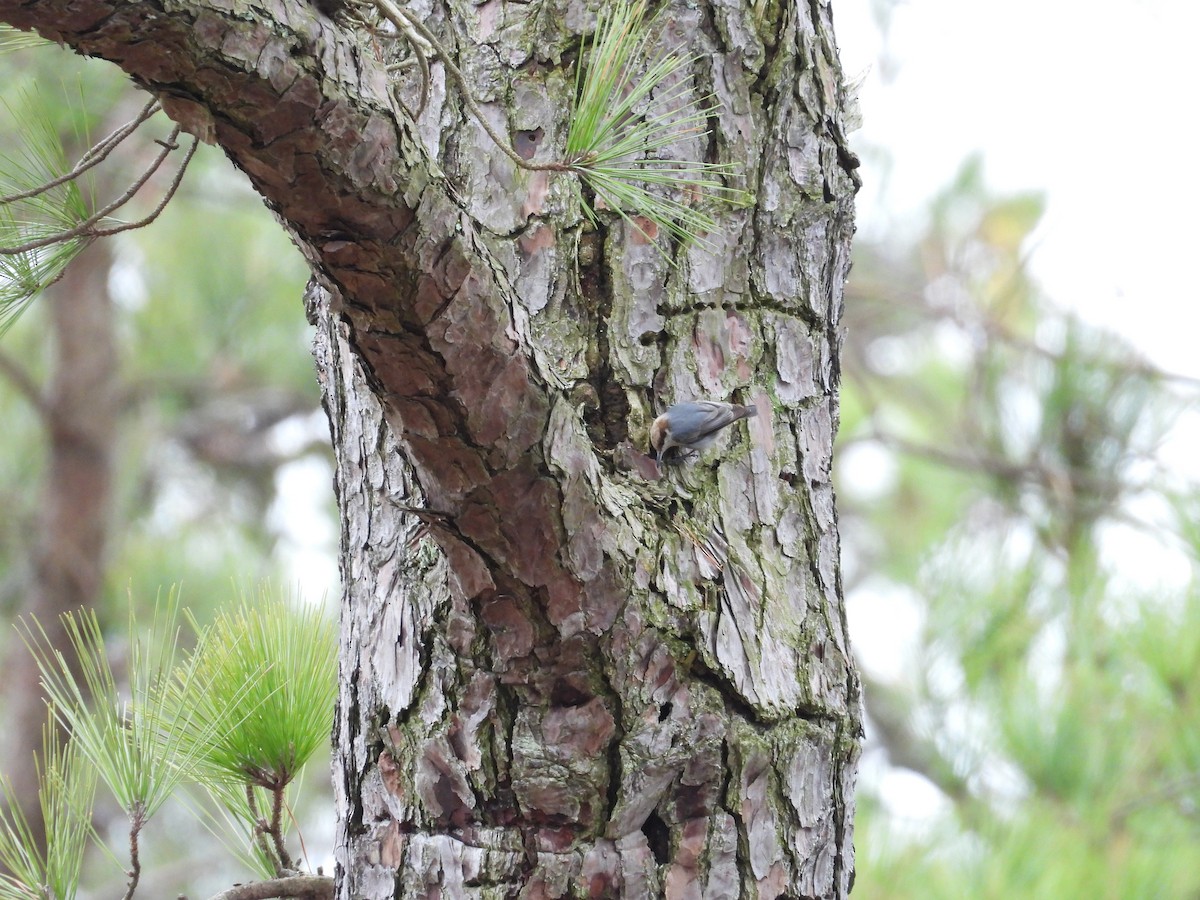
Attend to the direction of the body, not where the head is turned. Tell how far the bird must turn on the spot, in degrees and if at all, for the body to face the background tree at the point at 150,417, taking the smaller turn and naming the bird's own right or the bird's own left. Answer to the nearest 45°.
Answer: approximately 45° to the bird's own right

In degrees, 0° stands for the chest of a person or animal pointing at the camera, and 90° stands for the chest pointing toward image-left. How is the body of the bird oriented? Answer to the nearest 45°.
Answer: approximately 90°

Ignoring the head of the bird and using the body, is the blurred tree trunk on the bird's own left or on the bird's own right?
on the bird's own right
